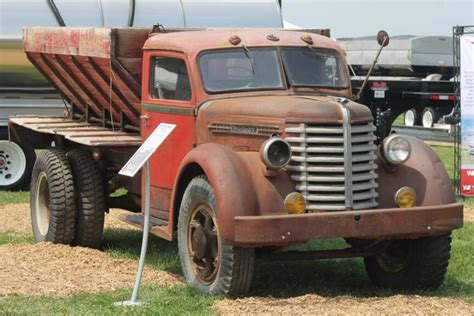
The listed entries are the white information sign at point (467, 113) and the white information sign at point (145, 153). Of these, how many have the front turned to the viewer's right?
0

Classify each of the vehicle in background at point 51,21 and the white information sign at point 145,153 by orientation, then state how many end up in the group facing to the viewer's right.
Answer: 1

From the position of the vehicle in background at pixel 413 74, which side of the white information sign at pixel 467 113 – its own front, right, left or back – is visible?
back

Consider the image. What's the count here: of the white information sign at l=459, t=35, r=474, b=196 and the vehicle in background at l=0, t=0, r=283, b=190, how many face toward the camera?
1

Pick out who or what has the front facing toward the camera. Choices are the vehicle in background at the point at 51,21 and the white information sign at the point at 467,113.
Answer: the white information sign

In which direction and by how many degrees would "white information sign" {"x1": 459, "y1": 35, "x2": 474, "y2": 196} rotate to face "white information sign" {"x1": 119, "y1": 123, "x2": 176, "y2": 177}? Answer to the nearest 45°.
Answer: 0° — it already faces it

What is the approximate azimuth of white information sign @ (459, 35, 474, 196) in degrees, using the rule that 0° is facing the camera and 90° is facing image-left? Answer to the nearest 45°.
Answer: approximately 0°

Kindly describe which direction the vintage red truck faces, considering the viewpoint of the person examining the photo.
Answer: facing the viewer and to the right of the viewer

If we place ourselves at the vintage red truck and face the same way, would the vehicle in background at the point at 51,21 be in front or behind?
behind

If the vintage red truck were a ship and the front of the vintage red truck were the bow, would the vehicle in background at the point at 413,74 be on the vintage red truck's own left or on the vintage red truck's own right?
on the vintage red truck's own left

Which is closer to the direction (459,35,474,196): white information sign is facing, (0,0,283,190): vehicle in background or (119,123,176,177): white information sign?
the white information sign

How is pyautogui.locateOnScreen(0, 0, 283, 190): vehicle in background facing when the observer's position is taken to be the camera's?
facing to the right of the viewer

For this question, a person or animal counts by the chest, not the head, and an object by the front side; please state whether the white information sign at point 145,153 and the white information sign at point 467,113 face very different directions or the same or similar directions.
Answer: same or similar directions
